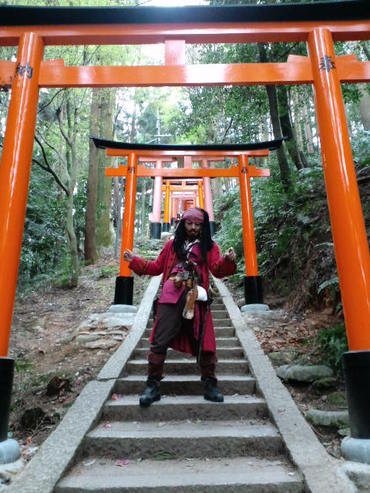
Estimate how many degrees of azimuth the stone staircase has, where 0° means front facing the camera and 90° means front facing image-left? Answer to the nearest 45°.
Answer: approximately 0°

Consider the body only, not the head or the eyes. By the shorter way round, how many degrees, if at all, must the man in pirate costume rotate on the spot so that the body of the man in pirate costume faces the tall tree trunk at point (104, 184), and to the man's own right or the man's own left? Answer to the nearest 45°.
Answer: approximately 180°

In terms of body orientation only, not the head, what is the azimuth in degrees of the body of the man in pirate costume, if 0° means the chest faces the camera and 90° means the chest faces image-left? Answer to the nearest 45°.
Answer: approximately 0°

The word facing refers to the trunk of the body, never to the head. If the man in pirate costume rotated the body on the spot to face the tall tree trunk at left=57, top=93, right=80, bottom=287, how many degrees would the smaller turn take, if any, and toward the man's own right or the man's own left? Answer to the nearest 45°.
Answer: approximately 135° to the man's own right

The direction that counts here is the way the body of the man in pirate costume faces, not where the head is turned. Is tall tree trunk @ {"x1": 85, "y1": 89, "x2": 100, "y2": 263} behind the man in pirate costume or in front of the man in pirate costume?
behind

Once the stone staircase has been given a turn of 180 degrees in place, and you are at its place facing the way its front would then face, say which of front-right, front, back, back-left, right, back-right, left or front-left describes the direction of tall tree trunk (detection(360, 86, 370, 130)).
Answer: front-right
